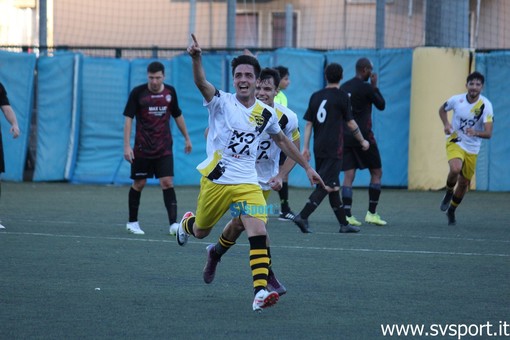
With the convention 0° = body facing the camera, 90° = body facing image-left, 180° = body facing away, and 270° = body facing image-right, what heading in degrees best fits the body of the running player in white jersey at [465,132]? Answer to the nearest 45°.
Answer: approximately 0°

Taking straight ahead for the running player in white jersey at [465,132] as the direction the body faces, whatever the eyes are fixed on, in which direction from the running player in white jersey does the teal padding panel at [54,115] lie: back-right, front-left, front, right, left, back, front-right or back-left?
back-right

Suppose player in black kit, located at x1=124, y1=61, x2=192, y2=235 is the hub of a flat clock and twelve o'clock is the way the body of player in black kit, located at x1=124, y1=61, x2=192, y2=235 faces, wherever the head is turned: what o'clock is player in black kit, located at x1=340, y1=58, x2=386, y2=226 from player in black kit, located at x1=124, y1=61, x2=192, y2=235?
player in black kit, located at x1=340, y1=58, x2=386, y2=226 is roughly at 8 o'clock from player in black kit, located at x1=124, y1=61, x2=192, y2=235.

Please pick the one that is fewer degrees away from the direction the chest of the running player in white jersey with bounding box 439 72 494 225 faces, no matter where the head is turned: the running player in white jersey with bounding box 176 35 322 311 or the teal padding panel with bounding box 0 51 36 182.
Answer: the running player in white jersey

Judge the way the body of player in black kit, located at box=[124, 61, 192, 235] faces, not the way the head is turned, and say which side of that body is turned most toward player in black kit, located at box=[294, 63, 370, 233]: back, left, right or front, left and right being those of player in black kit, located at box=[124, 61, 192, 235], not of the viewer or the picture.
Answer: left

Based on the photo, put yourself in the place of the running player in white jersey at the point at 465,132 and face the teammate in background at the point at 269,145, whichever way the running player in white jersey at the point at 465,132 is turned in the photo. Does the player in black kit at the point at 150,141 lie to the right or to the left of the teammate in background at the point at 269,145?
right

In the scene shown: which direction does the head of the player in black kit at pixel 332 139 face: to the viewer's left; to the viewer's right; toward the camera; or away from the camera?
away from the camera

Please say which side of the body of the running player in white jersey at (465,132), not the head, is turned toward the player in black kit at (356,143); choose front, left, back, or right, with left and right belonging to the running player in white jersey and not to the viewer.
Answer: right

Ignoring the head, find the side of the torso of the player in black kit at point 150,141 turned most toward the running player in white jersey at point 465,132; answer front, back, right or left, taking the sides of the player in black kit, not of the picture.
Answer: left

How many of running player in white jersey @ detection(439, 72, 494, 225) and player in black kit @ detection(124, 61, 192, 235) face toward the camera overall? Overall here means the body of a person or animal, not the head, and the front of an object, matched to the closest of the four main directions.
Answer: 2

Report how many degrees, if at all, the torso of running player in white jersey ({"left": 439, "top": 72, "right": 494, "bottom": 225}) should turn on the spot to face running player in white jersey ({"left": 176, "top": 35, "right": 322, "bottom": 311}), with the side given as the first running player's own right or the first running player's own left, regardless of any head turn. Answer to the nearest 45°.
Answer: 0° — they already face them

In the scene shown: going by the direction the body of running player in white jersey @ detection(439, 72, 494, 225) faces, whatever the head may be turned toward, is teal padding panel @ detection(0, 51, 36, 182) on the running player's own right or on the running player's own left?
on the running player's own right

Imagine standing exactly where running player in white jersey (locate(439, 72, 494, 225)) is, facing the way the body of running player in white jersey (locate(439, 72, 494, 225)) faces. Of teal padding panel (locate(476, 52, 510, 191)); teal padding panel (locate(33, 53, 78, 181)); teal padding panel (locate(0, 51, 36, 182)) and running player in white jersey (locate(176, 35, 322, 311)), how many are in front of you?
1
